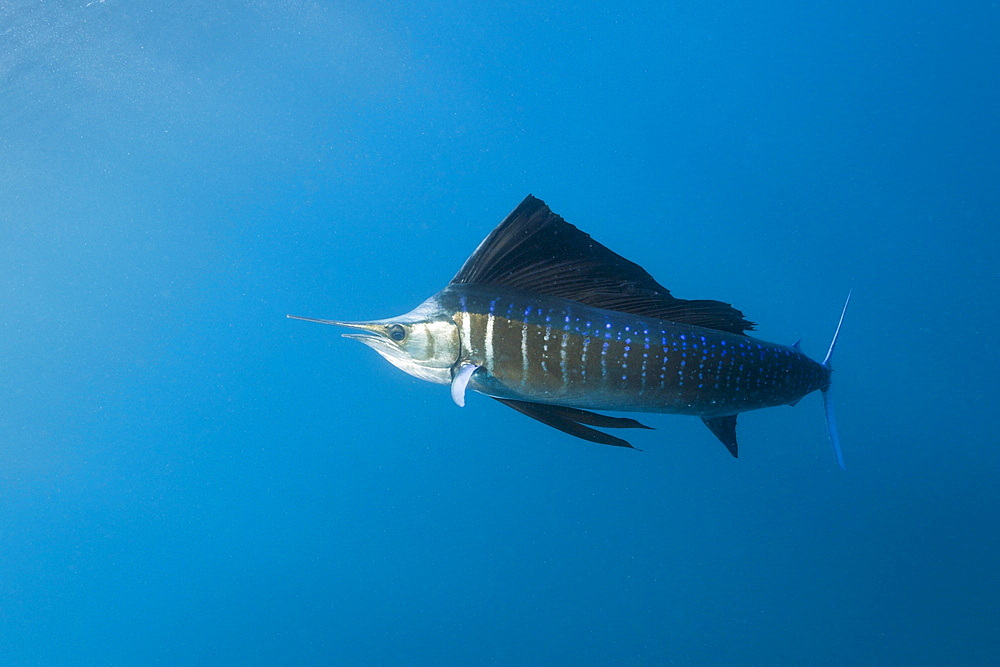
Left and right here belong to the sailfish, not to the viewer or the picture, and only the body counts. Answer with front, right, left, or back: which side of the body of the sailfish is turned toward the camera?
left
